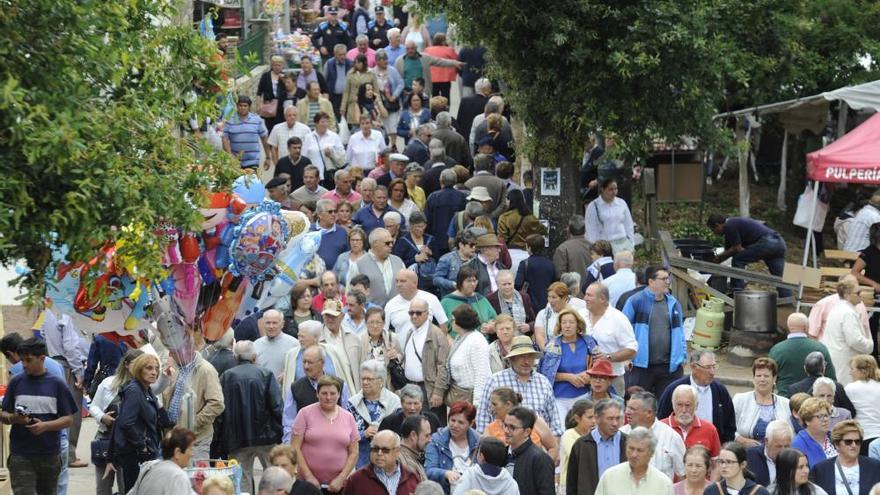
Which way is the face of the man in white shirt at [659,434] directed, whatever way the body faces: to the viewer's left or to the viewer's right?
to the viewer's left

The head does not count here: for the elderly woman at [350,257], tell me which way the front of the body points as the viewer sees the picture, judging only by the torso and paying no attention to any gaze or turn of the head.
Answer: toward the camera

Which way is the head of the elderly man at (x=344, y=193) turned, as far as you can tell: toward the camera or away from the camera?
toward the camera

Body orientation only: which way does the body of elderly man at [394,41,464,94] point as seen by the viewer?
toward the camera

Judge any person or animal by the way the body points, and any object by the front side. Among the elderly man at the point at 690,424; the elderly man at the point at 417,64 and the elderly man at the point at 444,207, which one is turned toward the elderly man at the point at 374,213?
the elderly man at the point at 417,64

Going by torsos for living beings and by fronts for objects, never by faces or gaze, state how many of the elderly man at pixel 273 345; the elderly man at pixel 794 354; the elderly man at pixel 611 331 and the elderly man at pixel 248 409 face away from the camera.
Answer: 2

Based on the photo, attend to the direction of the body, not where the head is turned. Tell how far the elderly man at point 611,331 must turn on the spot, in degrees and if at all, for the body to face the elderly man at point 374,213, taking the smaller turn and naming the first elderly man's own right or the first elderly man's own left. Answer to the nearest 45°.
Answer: approximately 90° to the first elderly man's own right

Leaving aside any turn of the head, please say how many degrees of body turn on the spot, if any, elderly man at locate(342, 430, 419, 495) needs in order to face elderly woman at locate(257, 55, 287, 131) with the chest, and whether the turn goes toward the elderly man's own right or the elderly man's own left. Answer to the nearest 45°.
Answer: approximately 180°

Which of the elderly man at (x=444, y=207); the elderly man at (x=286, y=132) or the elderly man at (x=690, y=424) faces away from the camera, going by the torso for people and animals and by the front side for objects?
the elderly man at (x=444, y=207)

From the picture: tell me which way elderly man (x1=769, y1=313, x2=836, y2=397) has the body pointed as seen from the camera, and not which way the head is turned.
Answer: away from the camera

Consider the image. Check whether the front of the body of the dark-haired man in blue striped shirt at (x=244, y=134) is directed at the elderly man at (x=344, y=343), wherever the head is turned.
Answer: yes

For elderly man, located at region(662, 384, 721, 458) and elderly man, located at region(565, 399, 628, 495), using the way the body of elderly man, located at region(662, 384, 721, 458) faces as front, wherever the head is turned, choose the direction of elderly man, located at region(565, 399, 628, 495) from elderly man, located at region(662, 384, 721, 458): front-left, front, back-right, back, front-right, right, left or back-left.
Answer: front-right

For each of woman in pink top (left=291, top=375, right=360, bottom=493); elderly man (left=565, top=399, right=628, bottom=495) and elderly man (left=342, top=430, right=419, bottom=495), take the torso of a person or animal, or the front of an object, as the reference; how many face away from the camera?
0

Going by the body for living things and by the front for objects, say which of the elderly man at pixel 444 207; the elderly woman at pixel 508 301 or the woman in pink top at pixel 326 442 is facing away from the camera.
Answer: the elderly man at pixel 444 207

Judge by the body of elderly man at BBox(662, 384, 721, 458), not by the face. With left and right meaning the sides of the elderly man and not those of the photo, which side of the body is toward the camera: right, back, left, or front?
front

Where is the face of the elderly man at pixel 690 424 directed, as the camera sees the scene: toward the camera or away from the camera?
toward the camera

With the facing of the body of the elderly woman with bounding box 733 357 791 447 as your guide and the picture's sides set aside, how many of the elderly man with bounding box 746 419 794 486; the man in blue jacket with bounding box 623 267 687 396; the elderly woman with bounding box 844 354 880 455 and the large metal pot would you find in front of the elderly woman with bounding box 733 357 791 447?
1

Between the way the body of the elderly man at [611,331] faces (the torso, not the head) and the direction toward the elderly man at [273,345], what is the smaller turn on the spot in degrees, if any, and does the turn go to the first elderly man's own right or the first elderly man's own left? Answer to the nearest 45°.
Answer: approximately 45° to the first elderly man's own right
